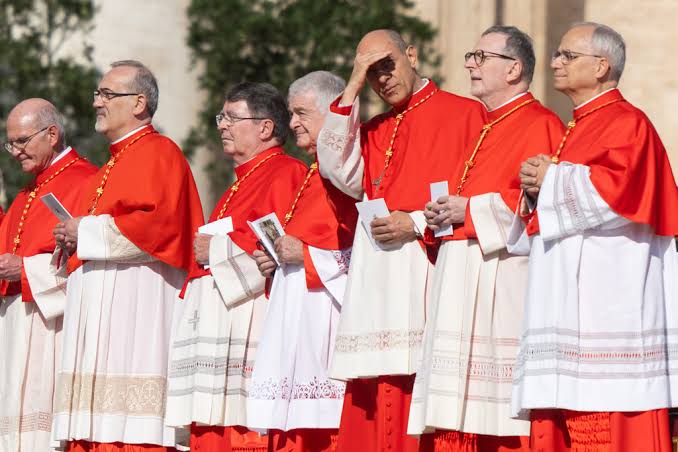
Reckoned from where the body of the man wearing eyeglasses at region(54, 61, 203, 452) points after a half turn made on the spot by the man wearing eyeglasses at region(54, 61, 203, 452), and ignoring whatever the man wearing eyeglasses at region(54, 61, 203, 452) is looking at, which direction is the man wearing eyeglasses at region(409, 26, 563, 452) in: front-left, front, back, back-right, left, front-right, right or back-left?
front-right

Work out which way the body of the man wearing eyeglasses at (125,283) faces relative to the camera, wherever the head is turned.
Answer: to the viewer's left

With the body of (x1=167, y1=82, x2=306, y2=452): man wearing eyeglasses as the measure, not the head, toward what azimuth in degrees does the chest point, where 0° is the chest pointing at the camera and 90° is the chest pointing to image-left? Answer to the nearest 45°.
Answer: approximately 90°

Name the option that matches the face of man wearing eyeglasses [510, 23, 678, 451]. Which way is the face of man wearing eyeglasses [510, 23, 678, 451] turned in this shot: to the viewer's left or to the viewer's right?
to the viewer's left

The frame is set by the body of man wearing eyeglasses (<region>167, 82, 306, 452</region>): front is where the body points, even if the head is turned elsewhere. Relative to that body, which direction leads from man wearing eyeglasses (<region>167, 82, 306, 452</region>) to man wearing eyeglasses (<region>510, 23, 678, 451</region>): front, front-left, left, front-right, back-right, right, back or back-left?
back-left

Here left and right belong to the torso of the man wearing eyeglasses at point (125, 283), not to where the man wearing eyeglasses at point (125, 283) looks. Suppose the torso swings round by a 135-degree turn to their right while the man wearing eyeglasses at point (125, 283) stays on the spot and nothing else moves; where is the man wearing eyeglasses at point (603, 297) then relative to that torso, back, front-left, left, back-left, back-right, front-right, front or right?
right

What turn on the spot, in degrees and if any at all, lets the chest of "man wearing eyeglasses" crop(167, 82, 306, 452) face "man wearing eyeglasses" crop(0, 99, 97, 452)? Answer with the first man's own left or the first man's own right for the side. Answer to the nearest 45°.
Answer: approximately 45° to the first man's own right

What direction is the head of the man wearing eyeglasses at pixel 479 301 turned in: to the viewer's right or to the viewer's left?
to the viewer's left

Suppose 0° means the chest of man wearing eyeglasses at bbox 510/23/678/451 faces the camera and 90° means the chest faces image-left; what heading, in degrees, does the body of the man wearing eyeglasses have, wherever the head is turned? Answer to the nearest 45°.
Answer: approximately 90°
